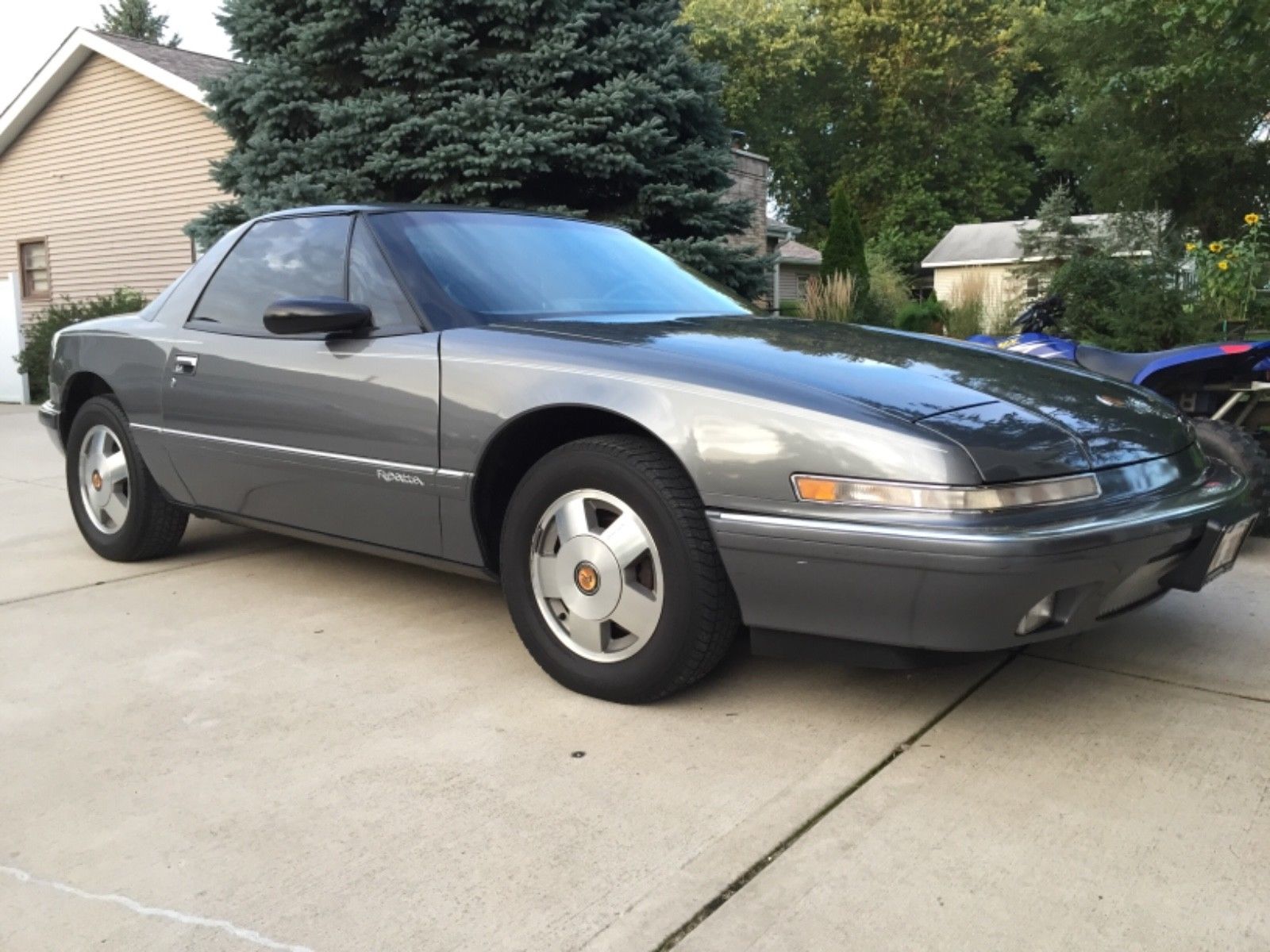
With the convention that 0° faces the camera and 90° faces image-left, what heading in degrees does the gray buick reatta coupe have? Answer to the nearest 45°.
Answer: approximately 315°

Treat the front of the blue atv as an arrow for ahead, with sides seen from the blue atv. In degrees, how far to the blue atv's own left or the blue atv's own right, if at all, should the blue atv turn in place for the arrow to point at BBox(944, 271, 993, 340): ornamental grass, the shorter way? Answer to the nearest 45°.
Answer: approximately 90° to the blue atv's own right

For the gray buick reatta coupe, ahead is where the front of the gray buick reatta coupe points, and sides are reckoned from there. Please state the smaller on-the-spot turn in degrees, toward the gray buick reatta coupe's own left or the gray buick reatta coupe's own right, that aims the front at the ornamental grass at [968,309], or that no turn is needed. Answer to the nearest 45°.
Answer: approximately 135° to the gray buick reatta coupe's own left

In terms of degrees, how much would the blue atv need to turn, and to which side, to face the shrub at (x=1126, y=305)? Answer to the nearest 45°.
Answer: approximately 90° to its right

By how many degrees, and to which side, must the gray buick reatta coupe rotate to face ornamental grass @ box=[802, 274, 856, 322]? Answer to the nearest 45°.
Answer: approximately 135° to its left

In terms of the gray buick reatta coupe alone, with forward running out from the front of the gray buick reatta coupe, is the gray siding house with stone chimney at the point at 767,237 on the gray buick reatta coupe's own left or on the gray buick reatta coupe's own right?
on the gray buick reatta coupe's own left

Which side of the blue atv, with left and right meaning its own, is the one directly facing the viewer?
left

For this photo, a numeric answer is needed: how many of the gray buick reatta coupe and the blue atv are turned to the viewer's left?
1

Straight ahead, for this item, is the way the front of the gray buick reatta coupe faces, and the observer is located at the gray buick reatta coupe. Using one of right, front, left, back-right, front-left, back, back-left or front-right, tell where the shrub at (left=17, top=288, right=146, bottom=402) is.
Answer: back

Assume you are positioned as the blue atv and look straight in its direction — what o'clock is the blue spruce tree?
The blue spruce tree is roughly at 1 o'clock from the blue atv.

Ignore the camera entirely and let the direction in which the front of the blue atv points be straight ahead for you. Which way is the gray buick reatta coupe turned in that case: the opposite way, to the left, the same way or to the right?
the opposite way

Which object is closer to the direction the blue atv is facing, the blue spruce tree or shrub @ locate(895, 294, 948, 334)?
the blue spruce tree
